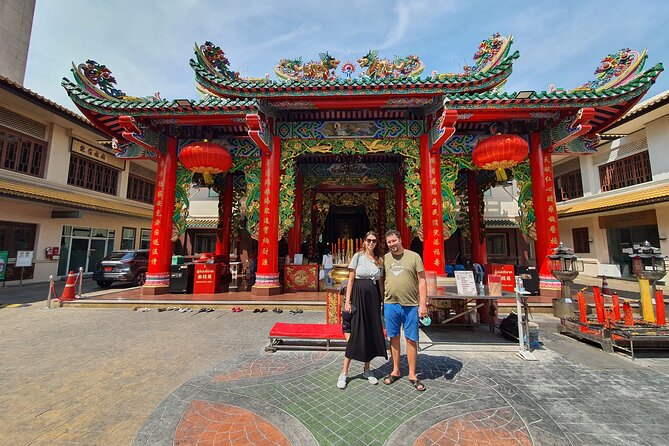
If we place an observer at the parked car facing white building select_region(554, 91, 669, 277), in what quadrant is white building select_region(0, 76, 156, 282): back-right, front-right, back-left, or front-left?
back-left

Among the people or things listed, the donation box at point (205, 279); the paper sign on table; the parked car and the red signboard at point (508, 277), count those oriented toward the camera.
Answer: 3

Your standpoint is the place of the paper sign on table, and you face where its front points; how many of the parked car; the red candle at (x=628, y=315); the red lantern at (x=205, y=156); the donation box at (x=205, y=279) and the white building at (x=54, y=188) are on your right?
4

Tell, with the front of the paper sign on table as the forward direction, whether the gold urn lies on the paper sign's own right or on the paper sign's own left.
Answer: on the paper sign's own right

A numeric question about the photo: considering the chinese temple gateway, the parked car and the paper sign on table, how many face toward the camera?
2

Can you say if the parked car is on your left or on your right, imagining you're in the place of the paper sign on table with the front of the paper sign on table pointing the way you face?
on your right

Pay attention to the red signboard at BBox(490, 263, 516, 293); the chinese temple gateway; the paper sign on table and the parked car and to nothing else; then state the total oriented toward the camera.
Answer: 3

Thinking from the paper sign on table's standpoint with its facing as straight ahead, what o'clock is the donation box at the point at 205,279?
The donation box is roughly at 3 o'clock from the paper sign on table.

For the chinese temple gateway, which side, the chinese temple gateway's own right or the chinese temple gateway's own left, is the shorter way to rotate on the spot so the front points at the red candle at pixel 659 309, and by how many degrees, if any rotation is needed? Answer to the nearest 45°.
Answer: approximately 45° to the chinese temple gateway's own left

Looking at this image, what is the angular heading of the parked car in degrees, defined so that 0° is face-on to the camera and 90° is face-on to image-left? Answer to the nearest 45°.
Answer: approximately 225°

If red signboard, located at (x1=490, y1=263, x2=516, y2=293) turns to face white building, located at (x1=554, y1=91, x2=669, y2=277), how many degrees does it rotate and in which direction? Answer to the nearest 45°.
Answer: approximately 135° to its left
